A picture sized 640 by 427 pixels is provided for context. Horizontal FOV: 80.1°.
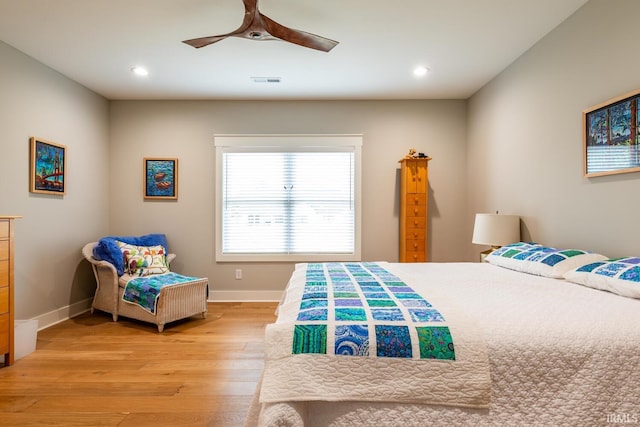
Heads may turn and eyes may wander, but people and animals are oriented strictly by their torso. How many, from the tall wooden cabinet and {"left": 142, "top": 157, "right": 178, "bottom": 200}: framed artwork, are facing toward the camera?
2

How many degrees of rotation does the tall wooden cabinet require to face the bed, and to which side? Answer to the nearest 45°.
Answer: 0° — it already faces it

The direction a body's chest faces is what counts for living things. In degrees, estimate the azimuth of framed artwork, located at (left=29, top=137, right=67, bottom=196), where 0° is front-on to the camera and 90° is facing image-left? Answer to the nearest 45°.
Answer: approximately 315°

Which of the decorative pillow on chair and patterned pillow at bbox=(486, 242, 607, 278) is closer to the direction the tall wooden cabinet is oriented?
the patterned pillow

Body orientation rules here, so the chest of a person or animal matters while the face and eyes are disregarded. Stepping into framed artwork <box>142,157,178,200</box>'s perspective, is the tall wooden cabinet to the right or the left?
on its left

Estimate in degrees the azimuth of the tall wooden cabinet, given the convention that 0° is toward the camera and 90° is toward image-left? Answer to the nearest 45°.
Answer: approximately 0°

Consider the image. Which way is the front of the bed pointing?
to the viewer's left

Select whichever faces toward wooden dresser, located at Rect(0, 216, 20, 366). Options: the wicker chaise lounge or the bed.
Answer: the bed
